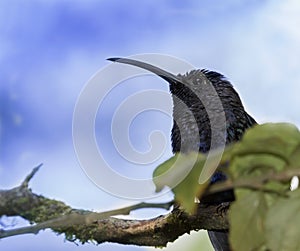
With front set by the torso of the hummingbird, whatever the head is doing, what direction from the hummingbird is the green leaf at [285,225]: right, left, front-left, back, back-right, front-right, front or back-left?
left

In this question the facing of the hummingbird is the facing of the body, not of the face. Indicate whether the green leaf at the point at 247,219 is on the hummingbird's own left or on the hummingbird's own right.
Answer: on the hummingbird's own left

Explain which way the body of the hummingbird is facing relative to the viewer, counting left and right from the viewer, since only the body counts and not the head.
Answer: facing to the left of the viewer
